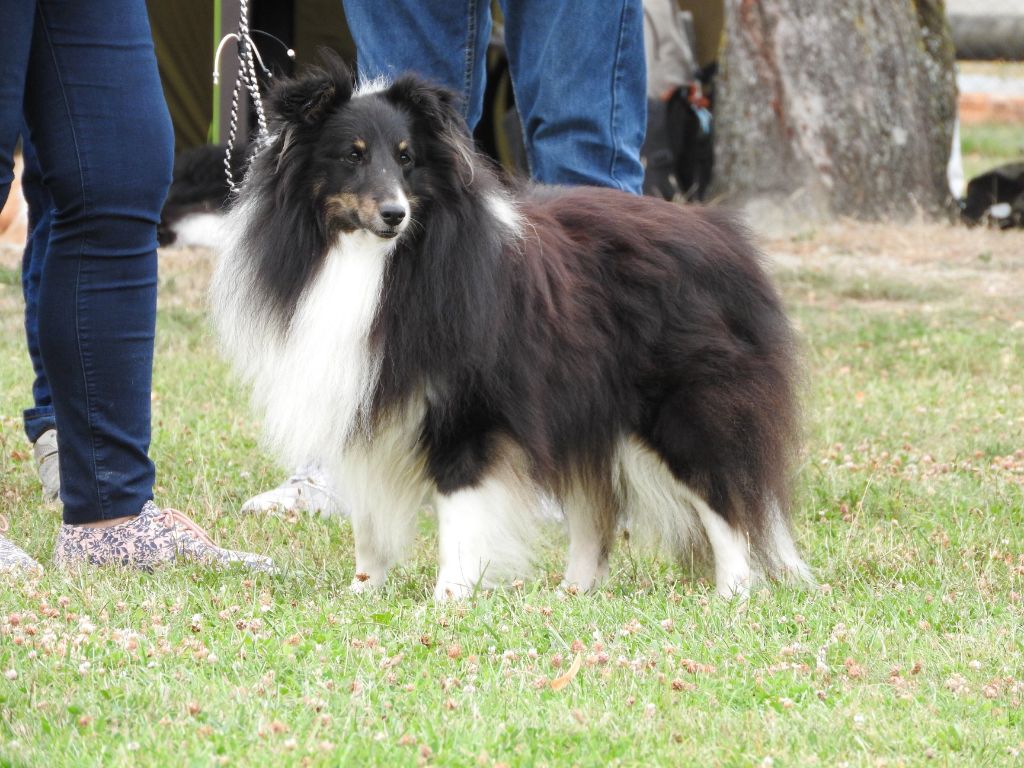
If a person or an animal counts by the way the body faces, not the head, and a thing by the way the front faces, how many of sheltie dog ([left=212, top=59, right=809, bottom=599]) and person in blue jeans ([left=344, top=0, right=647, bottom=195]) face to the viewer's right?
0

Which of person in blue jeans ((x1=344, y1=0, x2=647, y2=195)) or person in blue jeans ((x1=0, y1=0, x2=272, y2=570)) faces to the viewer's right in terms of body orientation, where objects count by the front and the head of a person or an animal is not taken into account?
person in blue jeans ((x1=0, y1=0, x2=272, y2=570))

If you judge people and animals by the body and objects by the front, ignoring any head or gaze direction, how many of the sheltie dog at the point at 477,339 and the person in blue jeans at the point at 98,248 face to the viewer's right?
1

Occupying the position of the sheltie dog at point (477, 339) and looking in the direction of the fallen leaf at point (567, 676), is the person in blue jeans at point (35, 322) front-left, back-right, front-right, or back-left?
back-right

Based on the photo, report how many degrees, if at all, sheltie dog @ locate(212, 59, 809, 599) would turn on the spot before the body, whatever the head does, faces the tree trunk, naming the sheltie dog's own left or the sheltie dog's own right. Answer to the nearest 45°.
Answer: approximately 135° to the sheltie dog's own right

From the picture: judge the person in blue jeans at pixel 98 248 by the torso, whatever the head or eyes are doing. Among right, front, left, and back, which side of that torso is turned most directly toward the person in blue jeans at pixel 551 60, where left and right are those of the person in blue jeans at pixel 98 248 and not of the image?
front

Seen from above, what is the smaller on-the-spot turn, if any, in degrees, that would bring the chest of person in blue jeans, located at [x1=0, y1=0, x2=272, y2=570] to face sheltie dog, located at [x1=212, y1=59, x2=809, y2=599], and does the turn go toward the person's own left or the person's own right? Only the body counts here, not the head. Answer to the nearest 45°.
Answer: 0° — they already face it

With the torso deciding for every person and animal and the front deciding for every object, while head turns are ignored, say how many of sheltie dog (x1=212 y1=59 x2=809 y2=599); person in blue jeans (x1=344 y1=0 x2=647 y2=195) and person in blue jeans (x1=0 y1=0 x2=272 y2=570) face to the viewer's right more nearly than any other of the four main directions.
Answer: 1

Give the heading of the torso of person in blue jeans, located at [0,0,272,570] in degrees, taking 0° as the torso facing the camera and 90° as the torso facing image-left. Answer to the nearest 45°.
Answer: approximately 270°

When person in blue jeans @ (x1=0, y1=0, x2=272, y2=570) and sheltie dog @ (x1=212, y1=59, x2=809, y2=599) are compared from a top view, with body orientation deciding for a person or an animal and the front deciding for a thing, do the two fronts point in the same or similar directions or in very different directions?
very different directions

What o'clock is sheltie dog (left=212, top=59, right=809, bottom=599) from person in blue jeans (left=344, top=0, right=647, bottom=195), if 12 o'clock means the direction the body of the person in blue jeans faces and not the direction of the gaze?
The sheltie dog is roughly at 11 o'clock from the person in blue jeans.

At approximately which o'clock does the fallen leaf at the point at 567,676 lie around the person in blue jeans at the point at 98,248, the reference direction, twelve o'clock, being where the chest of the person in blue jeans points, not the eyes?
The fallen leaf is roughly at 2 o'clock from the person in blue jeans.

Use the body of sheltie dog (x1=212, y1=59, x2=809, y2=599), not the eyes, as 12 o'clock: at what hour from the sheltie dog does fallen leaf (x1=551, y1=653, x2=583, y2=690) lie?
The fallen leaf is roughly at 10 o'clock from the sheltie dog.

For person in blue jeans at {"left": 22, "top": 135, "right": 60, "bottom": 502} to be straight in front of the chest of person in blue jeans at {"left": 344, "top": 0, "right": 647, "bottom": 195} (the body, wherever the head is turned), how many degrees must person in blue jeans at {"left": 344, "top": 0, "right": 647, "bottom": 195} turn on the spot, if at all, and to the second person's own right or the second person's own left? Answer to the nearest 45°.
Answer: approximately 45° to the second person's own right
